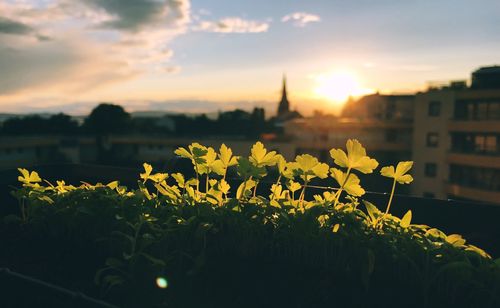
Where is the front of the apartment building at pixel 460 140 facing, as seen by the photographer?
facing the viewer and to the left of the viewer

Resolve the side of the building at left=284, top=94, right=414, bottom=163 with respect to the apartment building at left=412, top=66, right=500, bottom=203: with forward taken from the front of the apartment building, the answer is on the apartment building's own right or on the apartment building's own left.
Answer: on the apartment building's own right
